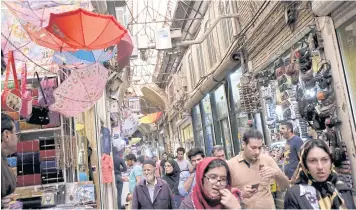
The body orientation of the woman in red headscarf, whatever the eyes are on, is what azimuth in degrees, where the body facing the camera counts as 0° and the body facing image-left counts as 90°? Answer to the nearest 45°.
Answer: approximately 315°

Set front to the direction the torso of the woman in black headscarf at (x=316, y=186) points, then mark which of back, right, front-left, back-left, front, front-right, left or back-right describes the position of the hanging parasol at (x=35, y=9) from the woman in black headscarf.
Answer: right

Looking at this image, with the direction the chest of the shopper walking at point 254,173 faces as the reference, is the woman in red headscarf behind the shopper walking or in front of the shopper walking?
in front

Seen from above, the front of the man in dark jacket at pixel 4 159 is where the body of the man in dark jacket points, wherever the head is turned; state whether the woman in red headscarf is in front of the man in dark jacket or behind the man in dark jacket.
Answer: in front

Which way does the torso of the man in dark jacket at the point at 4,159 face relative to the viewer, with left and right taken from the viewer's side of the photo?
facing to the right of the viewer

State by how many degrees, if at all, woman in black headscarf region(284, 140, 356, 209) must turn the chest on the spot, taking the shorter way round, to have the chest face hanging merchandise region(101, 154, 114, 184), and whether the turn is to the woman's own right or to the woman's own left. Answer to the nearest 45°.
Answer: approximately 135° to the woman's own right

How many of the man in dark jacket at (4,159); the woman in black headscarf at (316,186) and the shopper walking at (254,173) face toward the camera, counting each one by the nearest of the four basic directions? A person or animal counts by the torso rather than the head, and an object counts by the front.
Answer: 2

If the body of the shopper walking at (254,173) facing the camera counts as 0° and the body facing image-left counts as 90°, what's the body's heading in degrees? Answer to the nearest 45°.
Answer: approximately 0°

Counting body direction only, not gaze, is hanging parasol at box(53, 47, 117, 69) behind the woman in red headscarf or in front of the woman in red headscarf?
behind

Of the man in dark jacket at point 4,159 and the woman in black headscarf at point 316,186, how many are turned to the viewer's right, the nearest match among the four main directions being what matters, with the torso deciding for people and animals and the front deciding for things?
1

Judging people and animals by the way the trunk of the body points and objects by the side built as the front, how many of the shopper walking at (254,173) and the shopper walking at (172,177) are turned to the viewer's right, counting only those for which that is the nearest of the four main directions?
0

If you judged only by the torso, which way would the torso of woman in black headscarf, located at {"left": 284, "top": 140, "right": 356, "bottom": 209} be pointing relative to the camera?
toward the camera

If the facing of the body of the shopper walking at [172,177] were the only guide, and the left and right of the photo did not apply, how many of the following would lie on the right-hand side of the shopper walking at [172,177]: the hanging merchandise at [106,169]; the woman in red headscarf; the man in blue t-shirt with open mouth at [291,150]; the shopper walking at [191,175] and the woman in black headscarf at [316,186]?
1

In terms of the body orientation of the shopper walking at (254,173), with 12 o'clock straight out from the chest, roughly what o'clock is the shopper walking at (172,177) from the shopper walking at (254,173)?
the shopper walking at (172,177) is roughly at 5 o'clock from the shopper walking at (254,173).
